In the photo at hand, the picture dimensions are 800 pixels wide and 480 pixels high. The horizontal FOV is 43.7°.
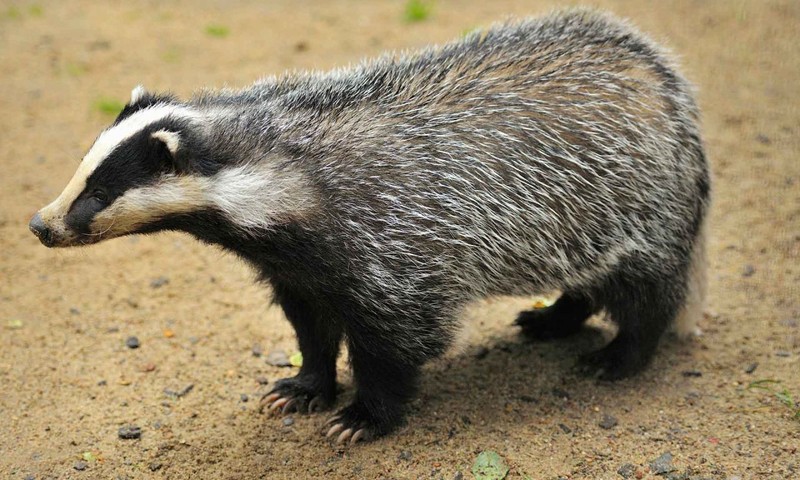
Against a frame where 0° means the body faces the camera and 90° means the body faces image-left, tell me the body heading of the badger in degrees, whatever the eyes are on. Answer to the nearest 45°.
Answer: approximately 45°

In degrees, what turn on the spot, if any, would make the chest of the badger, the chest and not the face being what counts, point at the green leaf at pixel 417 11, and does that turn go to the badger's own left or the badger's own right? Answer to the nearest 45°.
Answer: approximately 135° to the badger's own right

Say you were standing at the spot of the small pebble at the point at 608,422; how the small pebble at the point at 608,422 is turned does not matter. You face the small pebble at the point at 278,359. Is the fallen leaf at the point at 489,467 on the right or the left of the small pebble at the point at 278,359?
left

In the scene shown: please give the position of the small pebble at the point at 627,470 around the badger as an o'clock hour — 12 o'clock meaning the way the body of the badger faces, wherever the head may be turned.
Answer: The small pebble is roughly at 9 o'clock from the badger.
